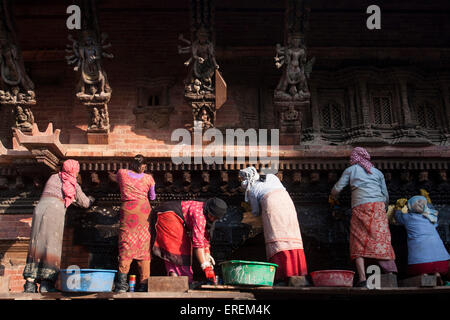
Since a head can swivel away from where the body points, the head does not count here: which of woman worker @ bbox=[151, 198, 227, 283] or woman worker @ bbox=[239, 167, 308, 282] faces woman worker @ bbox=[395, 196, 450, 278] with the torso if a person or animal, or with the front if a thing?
woman worker @ bbox=[151, 198, 227, 283]

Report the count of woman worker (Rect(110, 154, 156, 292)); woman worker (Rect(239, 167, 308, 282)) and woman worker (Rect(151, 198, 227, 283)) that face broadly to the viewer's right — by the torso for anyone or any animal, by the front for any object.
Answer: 1

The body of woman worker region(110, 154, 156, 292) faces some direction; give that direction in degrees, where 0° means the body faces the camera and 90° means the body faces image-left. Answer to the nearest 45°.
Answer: approximately 180°

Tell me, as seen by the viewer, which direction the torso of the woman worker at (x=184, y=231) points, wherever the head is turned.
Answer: to the viewer's right

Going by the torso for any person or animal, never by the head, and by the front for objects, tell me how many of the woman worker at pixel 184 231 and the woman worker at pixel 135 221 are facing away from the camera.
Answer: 1

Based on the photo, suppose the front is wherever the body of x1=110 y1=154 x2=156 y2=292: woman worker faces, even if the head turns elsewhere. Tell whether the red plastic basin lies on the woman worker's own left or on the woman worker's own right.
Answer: on the woman worker's own right

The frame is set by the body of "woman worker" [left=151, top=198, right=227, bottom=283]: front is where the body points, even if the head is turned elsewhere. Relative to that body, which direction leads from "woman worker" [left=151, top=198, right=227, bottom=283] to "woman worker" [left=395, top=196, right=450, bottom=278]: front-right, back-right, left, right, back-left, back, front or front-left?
front

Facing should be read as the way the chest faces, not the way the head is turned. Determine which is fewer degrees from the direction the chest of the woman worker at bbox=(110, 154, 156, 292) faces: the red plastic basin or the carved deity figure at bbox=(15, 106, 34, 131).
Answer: the carved deity figure

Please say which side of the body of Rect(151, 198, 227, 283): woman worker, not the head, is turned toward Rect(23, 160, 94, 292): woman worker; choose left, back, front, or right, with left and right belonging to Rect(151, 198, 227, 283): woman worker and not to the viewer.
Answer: back

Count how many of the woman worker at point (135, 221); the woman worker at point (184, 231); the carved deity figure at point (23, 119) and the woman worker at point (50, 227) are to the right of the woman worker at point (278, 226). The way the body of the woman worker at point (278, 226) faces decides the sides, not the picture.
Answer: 0

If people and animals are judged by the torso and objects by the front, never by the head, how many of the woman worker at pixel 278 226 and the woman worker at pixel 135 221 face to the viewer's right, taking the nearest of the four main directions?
0

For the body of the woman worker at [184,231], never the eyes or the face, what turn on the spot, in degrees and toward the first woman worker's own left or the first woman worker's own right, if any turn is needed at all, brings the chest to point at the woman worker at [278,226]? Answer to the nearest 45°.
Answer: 0° — they already face them

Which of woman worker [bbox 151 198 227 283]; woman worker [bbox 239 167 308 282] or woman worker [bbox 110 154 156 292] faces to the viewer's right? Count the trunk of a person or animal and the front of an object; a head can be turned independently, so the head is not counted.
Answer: woman worker [bbox 151 198 227 283]

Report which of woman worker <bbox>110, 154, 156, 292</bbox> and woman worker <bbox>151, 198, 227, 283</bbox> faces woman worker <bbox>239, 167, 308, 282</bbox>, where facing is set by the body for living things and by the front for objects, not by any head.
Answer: woman worker <bbox>151, 198, 227, 283</bbox>

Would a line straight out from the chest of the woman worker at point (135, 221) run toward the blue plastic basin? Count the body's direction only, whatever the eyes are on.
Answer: no

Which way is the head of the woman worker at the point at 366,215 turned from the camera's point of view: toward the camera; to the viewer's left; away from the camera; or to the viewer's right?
away from the camera

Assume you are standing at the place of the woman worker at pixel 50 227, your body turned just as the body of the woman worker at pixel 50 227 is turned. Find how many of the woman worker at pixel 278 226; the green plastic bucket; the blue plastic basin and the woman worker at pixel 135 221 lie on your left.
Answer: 0

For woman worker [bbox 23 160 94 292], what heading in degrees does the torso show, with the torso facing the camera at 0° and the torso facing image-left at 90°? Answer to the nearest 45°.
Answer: approximately 225°

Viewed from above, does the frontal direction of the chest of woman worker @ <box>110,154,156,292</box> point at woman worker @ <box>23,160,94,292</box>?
no

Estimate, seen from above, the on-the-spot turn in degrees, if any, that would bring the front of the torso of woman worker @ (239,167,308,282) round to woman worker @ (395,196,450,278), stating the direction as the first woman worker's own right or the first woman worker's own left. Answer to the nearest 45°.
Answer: approximately 135° to the first woman worker's own right
